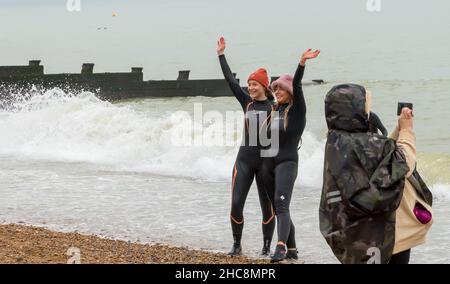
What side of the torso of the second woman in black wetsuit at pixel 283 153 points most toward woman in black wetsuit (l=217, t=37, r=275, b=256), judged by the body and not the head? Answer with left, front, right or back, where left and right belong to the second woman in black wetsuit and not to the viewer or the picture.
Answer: right

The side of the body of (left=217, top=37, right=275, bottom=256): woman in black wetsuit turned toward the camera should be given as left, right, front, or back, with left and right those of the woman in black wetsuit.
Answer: front

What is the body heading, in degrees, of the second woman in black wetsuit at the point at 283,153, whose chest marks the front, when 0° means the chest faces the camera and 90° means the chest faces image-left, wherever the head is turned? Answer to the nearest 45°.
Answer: approximately 45°

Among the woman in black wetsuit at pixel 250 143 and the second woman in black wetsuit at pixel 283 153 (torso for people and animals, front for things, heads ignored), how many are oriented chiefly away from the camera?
0
